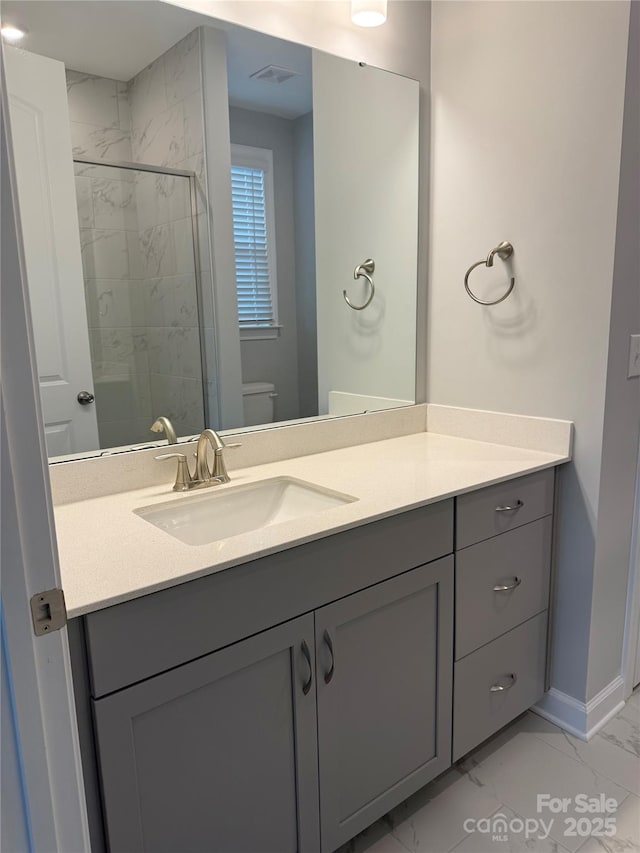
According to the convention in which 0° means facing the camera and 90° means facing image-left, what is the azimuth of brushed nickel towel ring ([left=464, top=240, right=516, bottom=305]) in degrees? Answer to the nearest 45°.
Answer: approximately 45°

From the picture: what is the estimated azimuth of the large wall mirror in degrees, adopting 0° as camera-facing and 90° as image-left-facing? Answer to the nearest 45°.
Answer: approximately 315°

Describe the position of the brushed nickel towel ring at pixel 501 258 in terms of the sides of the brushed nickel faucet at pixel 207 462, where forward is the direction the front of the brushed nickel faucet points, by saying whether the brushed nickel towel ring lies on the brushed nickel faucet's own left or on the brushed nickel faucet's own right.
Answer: on the brushed nickel faucet's own left

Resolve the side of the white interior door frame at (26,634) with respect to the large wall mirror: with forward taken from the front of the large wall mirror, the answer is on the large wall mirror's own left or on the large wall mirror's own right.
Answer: on the large wall mirror's own right

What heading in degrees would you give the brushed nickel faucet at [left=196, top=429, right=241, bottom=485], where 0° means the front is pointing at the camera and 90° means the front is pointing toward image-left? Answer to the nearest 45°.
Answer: approximately 315°
